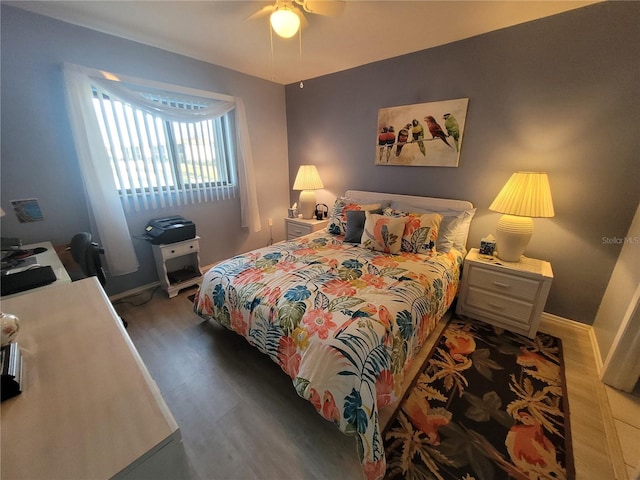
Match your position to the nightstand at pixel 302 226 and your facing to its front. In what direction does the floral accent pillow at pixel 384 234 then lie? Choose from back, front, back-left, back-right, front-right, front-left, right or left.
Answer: left

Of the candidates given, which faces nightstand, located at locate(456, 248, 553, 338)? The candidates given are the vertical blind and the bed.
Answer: the vertical blind

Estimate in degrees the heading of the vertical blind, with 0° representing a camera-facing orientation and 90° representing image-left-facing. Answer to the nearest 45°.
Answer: approximately 315°

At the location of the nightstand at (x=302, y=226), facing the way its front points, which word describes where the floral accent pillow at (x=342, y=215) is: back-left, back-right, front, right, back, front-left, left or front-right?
left

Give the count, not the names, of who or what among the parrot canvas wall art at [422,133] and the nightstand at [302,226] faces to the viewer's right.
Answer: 0

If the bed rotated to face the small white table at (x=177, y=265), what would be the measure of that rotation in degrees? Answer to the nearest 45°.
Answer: approximately 90° to its right

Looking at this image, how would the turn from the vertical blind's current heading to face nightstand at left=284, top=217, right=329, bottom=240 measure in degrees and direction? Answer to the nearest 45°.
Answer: approximately 45° to its left

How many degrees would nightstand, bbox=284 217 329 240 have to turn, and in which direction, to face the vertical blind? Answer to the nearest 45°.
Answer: approximately 45° to its right

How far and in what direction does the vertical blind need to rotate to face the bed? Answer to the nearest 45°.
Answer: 0° — it already faces it

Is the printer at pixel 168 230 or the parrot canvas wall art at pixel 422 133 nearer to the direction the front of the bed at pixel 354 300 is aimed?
the printer

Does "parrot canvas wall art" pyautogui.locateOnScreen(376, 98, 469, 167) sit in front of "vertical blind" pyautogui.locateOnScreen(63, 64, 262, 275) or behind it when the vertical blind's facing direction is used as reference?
in front

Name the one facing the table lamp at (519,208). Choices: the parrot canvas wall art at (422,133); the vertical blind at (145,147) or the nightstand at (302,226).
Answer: the vertical blind

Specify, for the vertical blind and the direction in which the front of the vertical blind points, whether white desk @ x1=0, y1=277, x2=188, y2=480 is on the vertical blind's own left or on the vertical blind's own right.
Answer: on the vertical blind's own right
